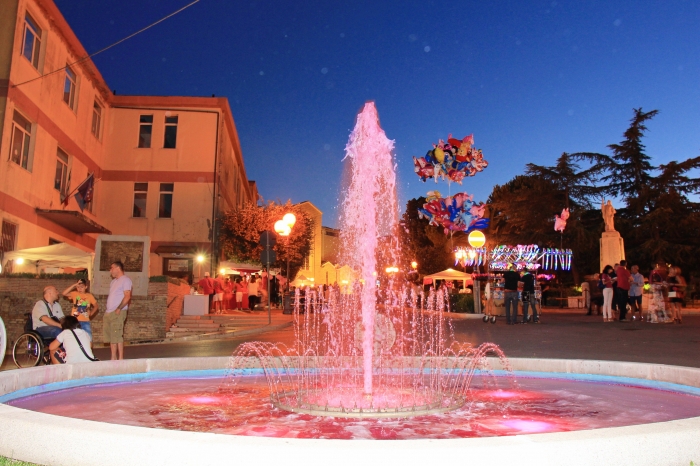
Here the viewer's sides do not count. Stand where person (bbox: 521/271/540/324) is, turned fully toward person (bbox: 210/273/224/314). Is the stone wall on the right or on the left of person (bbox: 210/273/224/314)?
left

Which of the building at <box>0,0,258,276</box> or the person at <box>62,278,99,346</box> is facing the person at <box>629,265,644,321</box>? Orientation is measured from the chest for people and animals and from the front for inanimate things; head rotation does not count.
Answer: the building

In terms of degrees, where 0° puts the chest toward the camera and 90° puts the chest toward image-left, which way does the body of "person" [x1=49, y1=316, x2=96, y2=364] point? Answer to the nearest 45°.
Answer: approximately 180°

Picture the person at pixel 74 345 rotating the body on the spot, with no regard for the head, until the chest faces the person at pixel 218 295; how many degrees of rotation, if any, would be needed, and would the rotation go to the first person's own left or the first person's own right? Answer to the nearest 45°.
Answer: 0° — they already face them

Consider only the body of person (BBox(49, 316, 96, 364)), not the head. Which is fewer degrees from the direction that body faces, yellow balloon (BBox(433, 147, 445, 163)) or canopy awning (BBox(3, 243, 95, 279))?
the canopy awning

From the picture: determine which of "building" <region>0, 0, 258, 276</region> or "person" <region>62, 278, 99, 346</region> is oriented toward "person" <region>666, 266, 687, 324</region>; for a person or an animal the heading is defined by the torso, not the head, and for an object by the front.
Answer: the building

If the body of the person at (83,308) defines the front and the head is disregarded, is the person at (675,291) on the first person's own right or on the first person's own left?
on the first person's own left

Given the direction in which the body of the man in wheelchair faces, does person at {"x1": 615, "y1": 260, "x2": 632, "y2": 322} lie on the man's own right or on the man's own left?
on the man's own left

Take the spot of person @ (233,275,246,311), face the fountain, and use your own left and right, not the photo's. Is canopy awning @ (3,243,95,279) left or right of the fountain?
right

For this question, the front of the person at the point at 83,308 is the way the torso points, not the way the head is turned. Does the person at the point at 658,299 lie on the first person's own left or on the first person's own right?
on the first person's own left

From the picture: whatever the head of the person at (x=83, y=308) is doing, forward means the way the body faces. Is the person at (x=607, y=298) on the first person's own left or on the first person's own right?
on the first person's own left

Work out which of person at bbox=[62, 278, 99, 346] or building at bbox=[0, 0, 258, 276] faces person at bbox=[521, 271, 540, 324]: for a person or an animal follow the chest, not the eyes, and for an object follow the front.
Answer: the building

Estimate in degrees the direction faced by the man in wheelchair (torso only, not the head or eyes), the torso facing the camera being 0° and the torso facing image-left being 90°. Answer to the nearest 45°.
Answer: approximately 315°

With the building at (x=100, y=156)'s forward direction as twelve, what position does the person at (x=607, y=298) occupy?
The person is roughly at 12 o'clock from the building.

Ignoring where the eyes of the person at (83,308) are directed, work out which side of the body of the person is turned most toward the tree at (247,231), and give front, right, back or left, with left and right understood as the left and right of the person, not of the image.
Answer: back

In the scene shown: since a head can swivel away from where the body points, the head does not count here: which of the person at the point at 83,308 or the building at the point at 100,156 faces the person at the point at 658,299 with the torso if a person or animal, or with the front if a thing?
the building
